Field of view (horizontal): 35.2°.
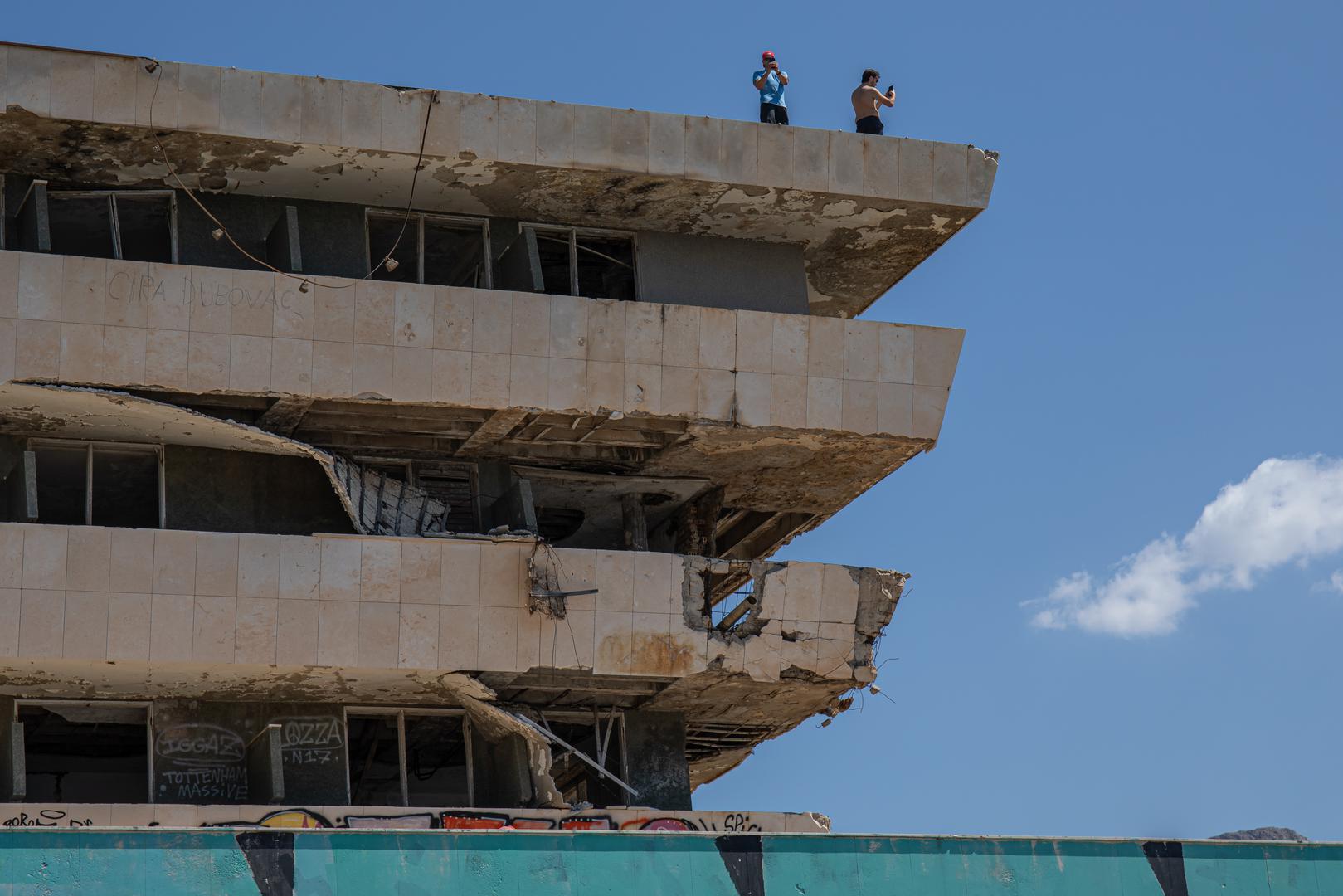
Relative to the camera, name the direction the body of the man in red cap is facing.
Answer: toward the camera

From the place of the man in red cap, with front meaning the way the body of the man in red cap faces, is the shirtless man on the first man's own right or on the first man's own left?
on the first man's own left
